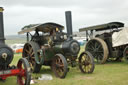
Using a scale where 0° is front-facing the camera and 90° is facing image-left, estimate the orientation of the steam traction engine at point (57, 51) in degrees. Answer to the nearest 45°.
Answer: approximately 315°

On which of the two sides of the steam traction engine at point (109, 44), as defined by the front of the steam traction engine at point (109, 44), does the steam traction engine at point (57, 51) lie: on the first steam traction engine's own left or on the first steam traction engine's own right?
on the first steam traction engine's own right

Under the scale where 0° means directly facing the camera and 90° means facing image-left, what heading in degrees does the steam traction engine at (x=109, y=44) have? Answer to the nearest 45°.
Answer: approximately 315°

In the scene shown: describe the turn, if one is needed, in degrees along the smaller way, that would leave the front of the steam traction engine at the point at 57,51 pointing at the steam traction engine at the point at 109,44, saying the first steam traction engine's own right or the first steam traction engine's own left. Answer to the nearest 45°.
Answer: approximately 90° to the first steam traction engine's own left
